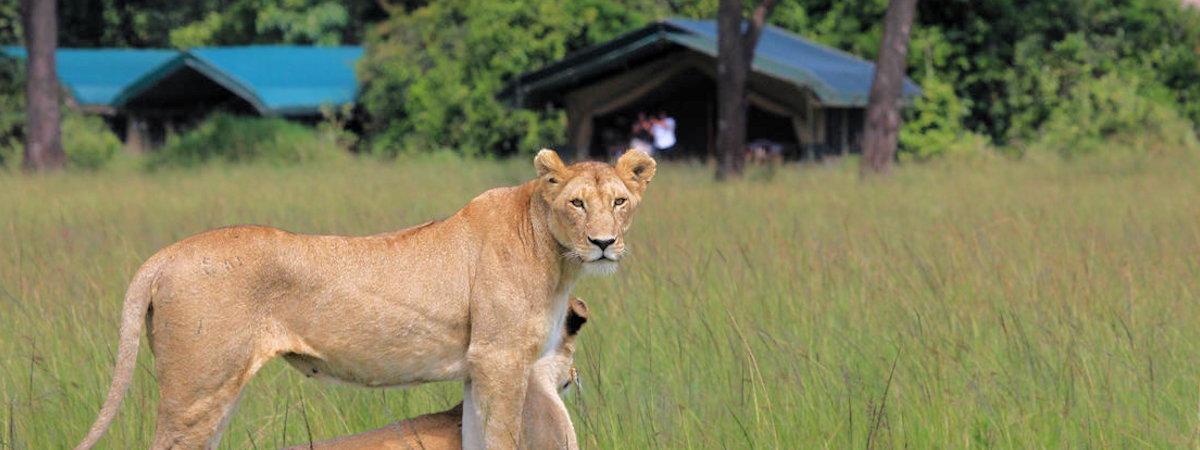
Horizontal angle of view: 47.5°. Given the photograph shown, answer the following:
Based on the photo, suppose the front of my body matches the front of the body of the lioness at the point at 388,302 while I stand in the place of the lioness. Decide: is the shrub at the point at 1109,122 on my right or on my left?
on my left

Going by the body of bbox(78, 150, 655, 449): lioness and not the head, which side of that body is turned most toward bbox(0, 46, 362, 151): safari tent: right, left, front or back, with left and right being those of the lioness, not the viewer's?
left

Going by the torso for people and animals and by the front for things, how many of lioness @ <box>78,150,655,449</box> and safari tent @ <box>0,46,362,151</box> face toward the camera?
1

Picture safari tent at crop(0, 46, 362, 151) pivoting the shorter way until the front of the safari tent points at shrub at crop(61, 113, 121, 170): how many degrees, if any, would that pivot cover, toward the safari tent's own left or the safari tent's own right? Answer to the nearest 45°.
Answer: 0° — it already faces it

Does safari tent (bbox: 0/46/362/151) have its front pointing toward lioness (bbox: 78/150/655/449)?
yes

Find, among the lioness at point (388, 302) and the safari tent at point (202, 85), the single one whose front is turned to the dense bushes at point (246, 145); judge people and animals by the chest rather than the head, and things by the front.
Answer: the safari tent

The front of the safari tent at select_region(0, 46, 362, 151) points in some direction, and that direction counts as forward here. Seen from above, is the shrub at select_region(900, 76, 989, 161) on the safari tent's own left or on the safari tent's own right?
on the safari tent's own left

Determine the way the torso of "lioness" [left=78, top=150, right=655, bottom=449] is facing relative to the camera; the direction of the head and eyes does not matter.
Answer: to the viewer's right

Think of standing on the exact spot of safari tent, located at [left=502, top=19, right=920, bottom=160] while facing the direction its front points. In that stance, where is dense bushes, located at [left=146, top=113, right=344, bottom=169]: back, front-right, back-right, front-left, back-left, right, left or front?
front-right

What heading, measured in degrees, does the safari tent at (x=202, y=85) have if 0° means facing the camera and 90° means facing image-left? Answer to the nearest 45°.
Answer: approximately 0°

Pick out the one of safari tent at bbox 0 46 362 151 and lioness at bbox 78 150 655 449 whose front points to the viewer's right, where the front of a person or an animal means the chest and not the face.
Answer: the lioness
